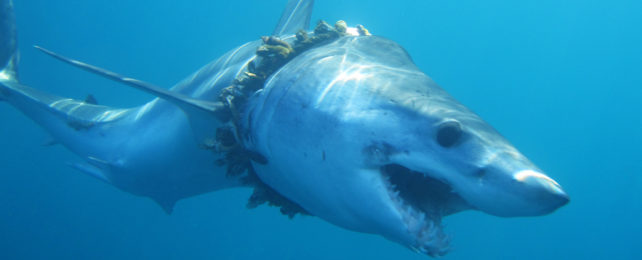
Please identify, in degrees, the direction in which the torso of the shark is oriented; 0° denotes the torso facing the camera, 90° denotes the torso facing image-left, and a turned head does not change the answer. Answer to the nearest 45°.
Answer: approximately 315°
